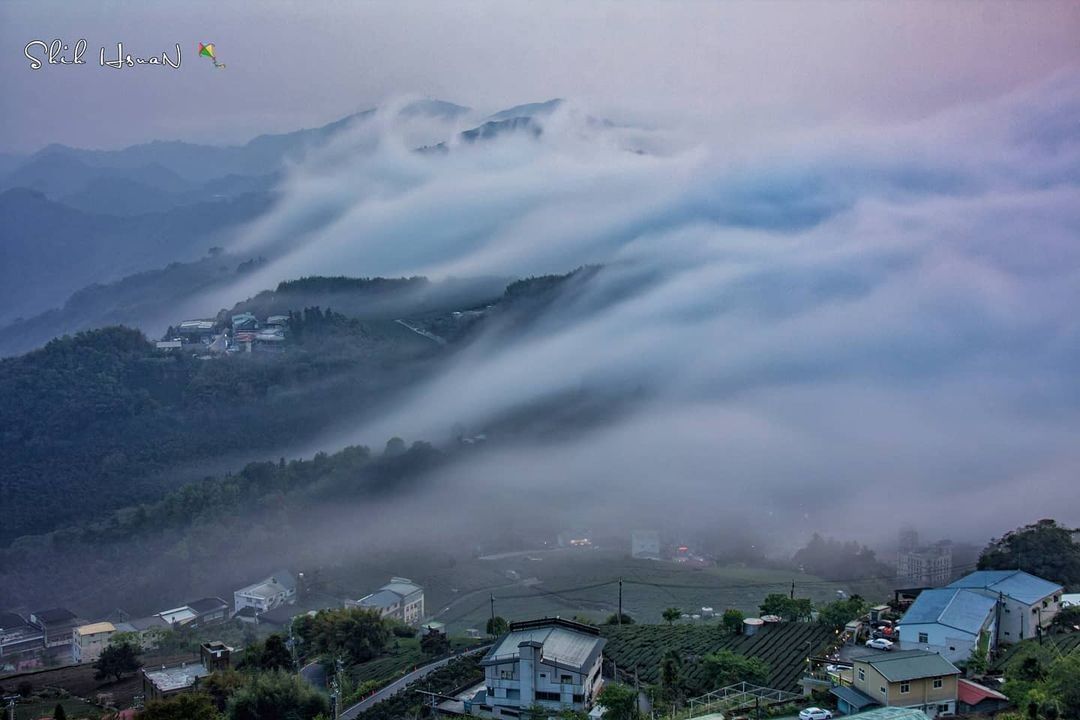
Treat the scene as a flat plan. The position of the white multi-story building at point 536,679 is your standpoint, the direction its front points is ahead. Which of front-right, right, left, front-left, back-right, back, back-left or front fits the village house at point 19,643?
back-right

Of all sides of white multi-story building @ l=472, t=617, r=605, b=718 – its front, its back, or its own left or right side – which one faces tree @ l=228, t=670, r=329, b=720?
right

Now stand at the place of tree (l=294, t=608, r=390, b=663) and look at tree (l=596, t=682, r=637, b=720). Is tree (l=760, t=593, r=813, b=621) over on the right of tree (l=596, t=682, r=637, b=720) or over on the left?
left

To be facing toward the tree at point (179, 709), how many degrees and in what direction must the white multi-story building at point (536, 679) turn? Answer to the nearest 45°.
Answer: approximately 90° to its right

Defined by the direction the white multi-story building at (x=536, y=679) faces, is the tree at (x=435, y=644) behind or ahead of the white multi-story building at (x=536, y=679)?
behind

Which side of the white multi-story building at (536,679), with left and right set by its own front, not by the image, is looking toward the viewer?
front

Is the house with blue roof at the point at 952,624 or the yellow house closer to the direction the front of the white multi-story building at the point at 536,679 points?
the yellow house

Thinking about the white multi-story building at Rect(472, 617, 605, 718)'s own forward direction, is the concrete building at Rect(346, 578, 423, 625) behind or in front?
behind

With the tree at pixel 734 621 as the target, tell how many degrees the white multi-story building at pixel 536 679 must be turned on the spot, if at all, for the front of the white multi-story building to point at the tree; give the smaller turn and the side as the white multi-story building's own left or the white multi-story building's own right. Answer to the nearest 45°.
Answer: approximately 135° to the white multi-story building's own left

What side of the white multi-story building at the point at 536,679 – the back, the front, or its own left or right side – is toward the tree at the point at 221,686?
right

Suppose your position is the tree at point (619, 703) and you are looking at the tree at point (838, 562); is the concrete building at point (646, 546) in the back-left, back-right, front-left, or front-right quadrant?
front-left

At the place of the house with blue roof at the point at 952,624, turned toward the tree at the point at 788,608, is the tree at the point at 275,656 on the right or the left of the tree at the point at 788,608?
left

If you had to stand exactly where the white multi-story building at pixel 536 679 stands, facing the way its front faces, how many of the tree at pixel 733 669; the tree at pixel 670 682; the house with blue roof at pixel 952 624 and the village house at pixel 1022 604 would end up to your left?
4

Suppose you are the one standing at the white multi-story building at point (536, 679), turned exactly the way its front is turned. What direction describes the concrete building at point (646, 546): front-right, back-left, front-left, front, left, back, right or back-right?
back
